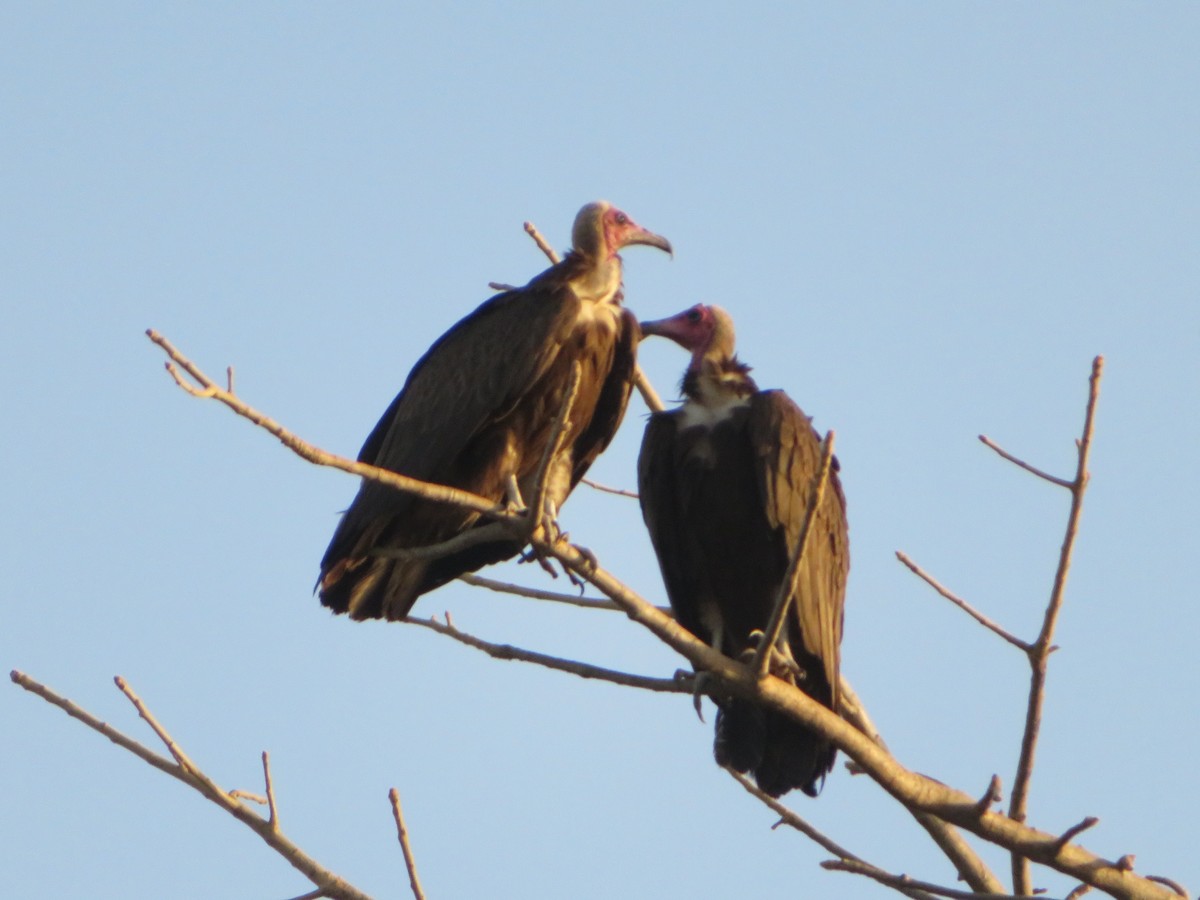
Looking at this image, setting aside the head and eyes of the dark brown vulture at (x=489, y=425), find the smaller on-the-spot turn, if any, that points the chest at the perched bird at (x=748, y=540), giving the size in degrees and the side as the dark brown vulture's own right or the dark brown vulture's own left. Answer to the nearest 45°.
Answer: approximately 45° to the dark brown vulture's own left

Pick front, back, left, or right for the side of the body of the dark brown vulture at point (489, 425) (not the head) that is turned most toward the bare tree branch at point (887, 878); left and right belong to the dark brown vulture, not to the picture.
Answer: front

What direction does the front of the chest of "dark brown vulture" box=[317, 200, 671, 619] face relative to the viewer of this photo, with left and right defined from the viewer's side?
facing the viewer and to the right of the viewer

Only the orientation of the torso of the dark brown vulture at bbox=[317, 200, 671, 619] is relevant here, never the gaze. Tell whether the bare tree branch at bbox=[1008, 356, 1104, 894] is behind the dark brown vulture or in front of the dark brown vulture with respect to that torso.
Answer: in front

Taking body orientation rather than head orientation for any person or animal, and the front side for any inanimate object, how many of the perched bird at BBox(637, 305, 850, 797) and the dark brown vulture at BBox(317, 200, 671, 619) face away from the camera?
0

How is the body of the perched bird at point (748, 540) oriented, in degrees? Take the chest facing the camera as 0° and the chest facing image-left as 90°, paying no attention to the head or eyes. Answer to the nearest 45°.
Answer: approximately 45°

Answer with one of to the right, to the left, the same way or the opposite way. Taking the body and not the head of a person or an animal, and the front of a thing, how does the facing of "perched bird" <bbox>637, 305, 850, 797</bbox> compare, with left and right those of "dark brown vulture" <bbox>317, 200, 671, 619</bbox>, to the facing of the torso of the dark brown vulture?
to the right

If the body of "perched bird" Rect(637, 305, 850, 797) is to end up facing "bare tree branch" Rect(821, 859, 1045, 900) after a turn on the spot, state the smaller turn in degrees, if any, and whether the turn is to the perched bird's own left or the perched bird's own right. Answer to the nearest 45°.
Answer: approximately 45° to the perched bird's own left

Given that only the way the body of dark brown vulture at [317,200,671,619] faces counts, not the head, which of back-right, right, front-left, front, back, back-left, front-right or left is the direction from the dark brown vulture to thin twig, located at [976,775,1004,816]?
front
